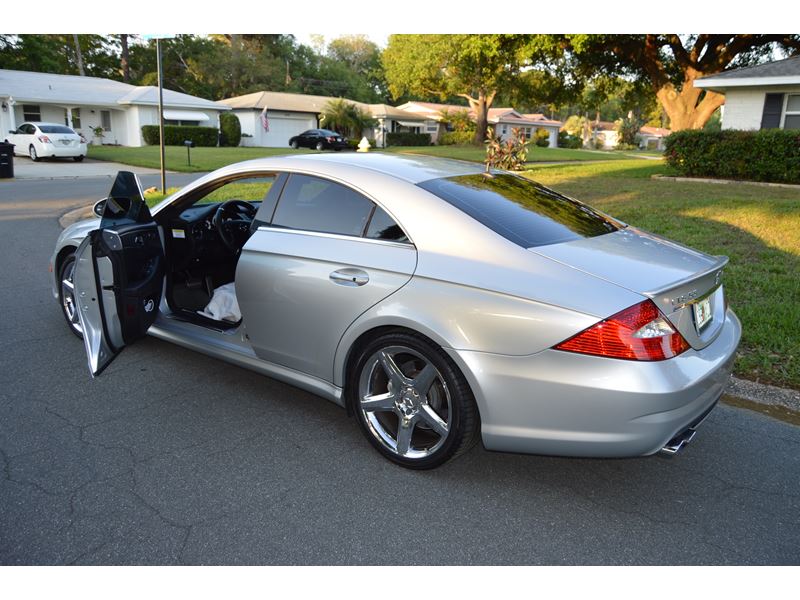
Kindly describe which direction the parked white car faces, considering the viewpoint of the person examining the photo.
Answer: facing away from the viewer and to the left of the viewer

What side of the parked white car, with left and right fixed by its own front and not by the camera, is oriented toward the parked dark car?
right

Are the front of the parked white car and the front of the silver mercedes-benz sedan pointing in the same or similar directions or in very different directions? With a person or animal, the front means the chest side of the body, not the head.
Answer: same or similar directions

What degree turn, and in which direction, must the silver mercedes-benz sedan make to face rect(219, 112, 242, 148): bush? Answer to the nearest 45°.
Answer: approximately 45° to its right

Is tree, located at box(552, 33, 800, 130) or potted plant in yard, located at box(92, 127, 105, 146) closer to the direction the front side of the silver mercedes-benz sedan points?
the potted plant in yard

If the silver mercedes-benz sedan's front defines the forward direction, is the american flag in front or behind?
in front

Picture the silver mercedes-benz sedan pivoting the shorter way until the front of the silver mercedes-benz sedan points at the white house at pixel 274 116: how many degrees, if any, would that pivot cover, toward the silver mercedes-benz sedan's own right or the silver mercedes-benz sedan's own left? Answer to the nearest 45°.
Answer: approximately 45° to the silver mercedes-benz sedan's own right

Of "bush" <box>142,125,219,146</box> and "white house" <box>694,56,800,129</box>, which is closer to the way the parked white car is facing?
the bush

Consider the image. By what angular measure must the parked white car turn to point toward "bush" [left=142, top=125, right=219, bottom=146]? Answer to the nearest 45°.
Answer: approximately 90° to its right

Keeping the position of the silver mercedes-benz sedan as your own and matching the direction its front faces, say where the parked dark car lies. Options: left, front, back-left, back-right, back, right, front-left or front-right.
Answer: front-right

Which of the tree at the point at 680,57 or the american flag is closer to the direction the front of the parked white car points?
the american flag

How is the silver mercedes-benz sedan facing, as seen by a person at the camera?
facing away from the viewer and to the left of the viewer

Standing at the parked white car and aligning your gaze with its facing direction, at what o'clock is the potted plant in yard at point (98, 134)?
The potted plant in yard is roughly at 2 o'clock from the parked white car.

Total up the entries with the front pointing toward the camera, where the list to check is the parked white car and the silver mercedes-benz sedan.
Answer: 0

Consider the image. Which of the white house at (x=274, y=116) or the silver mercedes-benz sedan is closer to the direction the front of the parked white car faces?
the white house

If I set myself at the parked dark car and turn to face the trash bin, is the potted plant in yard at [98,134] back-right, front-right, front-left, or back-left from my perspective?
front-right

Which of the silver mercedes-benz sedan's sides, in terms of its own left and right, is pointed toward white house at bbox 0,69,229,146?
front
